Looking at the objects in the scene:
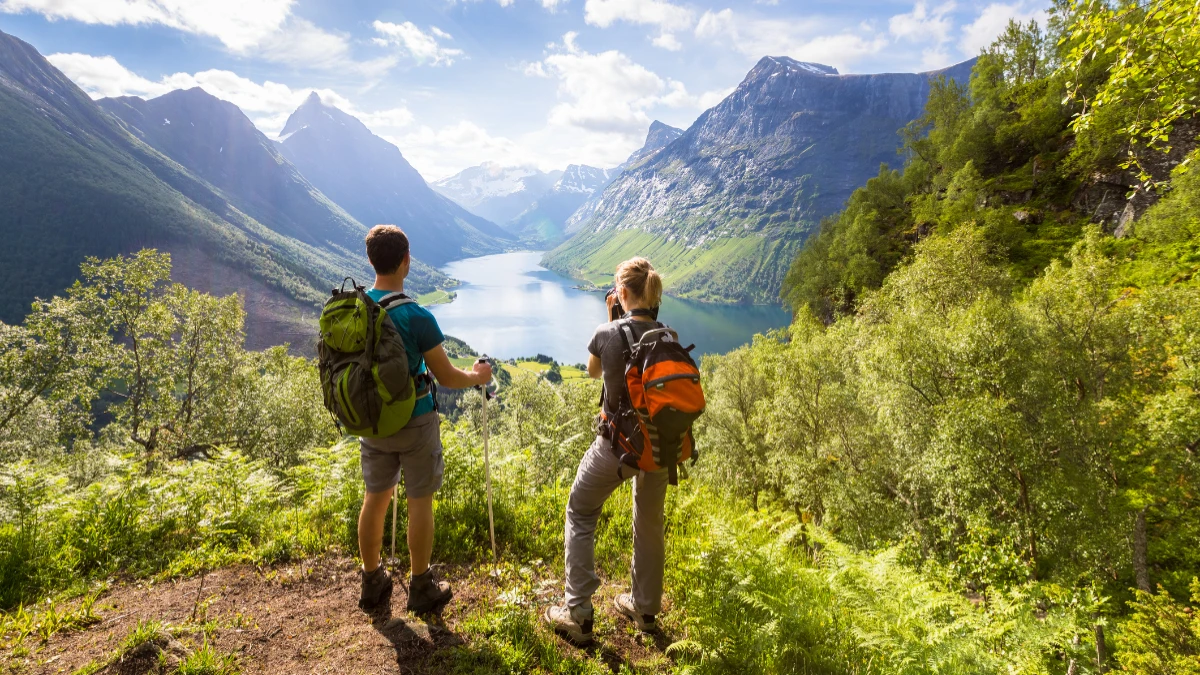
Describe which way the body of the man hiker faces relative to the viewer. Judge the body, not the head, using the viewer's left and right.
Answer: facing away from the viewer and to the right of the viewer

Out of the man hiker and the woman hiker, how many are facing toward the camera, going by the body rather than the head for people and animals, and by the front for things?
0

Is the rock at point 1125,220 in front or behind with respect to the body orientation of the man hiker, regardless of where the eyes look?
in front

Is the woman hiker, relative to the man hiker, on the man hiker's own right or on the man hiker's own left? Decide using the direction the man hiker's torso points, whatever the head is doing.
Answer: on the man hiker's own right

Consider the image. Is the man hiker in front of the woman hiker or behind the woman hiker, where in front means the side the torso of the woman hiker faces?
in front

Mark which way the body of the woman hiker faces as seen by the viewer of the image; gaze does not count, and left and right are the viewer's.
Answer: facing away from the viewer and to the left of the viewer

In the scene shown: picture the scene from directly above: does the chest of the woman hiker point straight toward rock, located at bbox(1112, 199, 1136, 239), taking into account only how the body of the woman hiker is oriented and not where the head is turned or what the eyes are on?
no

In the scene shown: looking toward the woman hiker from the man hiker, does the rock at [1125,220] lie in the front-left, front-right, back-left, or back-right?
front-left
